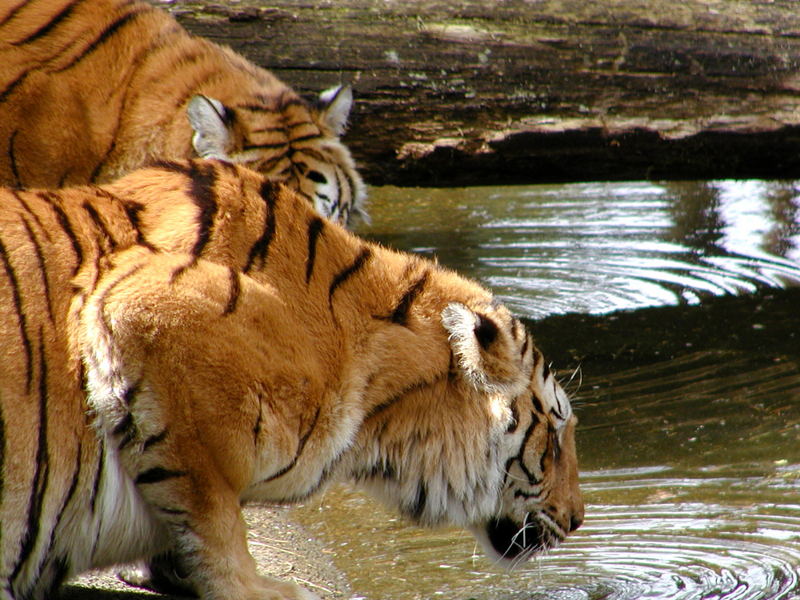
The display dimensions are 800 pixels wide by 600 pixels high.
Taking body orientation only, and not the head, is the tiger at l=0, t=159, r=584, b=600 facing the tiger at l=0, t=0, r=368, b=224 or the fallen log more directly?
the fallen log

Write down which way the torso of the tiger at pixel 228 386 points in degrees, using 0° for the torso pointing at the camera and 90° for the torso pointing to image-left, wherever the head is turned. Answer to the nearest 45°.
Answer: approximately 270°

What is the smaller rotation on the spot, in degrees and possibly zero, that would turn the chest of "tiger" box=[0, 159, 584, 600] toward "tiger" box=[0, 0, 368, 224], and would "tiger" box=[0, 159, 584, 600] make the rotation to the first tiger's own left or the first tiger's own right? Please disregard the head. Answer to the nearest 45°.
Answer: approximately 90° to the first tiger's own left

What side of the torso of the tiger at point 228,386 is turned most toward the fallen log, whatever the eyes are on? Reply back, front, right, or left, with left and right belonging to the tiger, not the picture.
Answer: left
